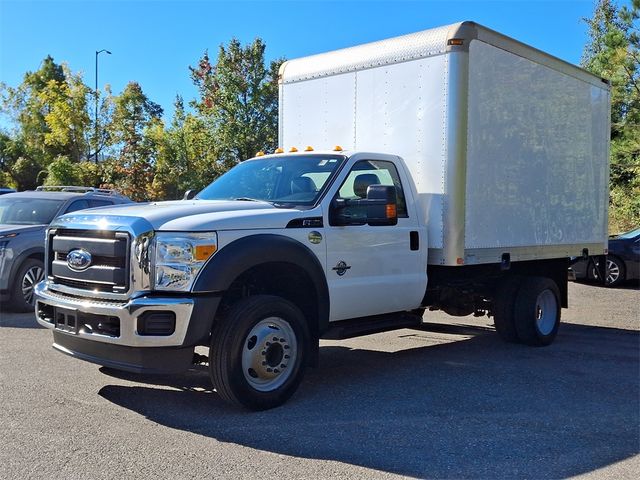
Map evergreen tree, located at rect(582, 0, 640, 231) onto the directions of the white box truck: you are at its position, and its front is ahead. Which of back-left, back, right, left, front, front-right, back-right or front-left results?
back

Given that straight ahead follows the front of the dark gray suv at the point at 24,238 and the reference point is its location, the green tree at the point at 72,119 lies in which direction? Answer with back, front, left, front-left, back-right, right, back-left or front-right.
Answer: back-right

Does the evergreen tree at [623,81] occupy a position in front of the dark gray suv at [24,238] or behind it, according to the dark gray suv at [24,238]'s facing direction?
behind

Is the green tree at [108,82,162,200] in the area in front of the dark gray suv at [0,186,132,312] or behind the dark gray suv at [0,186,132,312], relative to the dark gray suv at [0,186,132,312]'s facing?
behind

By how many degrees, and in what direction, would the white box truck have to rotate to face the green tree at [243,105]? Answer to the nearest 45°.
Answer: approximately 135° to its right

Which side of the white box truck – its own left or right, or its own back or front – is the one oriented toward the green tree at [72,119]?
right

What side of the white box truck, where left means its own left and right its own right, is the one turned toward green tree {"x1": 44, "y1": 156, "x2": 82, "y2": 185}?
right

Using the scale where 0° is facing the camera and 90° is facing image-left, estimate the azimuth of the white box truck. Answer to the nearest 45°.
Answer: approximately 45°

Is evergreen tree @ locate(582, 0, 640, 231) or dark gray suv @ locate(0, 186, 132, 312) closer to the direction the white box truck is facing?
the dark gray suv

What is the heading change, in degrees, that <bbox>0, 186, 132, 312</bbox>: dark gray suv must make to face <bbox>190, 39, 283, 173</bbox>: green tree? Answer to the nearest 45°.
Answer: approximately 180°
